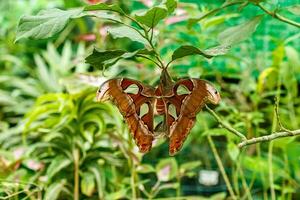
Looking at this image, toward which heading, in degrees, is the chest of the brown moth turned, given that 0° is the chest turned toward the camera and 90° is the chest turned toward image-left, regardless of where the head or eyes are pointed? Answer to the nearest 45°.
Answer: approximately 180°
